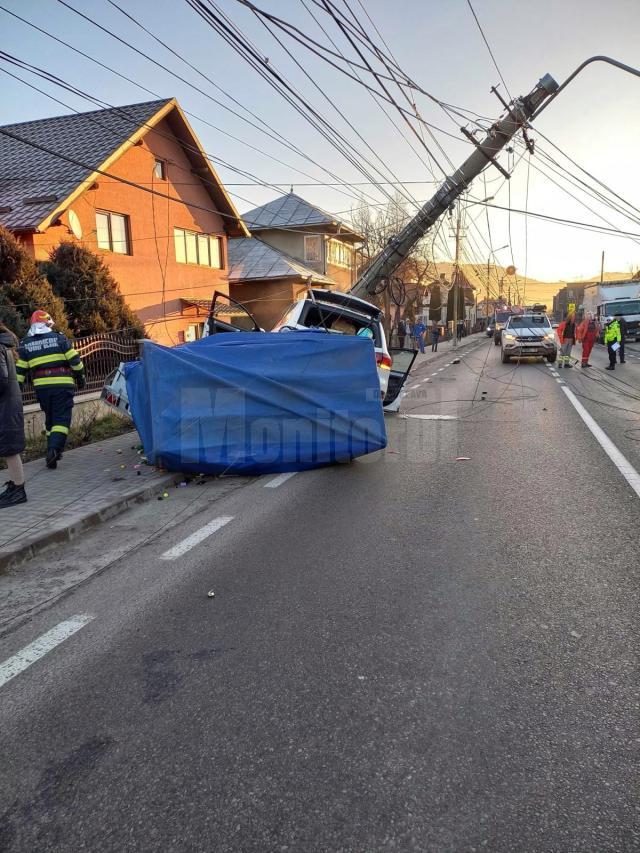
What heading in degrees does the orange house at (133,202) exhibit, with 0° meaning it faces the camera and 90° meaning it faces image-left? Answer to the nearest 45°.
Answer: approximately 315°

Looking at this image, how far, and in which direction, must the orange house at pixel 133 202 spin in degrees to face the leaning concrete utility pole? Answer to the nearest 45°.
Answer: approximately 45° to its left

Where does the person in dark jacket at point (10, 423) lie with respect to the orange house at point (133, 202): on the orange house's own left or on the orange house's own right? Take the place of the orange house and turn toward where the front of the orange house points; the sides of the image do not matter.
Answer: on the orange house's own right

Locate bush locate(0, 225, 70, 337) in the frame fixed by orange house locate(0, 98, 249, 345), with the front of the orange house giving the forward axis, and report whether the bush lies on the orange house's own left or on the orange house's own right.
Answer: on the orange house's own right

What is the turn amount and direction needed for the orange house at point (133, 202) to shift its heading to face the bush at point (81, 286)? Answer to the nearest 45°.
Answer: approximately 45° to its right

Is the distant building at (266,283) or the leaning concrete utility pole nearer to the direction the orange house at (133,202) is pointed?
the leaning concrete utility pole

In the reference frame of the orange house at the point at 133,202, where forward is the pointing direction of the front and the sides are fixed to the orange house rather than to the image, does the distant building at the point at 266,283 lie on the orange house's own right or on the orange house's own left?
on the orange house's own left

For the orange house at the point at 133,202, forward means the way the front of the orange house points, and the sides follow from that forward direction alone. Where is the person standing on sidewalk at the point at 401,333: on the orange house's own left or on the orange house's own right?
on the orange house's own left
